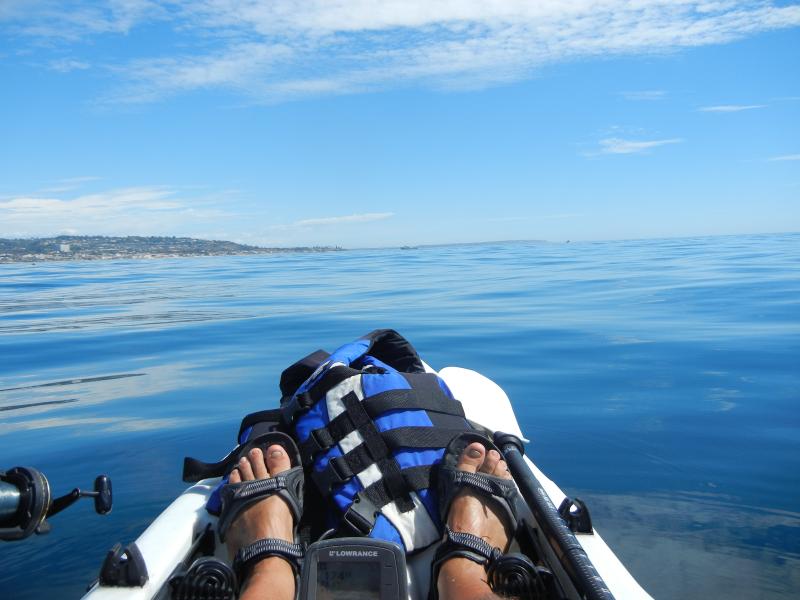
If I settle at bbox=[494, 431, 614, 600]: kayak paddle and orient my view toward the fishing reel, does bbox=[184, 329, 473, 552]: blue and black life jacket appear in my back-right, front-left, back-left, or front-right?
front-right

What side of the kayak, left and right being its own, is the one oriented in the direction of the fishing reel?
left

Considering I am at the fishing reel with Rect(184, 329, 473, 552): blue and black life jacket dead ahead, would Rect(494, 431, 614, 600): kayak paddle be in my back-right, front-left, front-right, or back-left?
front-right

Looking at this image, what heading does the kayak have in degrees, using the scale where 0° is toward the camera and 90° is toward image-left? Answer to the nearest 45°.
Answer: approximately 180°
